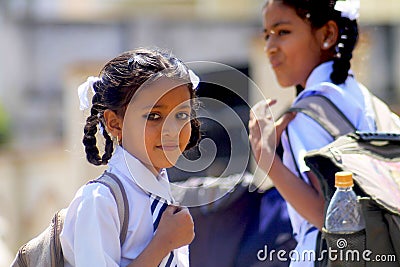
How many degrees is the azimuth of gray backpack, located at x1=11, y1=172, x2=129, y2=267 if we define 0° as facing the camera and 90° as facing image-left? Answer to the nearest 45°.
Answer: approximately 90°

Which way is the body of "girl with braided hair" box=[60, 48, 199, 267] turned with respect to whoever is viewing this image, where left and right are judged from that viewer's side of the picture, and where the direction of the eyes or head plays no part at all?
facing the viewer and to the right of the viewer

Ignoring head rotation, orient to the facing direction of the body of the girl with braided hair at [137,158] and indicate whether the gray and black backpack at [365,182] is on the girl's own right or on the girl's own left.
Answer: on the girl's own left

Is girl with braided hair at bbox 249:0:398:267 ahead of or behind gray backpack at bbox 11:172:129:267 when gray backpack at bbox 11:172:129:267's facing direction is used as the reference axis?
behind

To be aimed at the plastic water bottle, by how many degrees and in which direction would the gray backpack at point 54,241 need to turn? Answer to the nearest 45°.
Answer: approximately 180°

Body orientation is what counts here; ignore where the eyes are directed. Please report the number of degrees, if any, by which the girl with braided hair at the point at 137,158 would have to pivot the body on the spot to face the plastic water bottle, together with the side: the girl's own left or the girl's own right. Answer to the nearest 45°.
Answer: approximately 45° to the girl's own left

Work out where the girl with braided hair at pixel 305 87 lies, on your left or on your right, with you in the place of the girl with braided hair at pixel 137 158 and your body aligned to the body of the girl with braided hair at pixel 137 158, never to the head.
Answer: on your left
